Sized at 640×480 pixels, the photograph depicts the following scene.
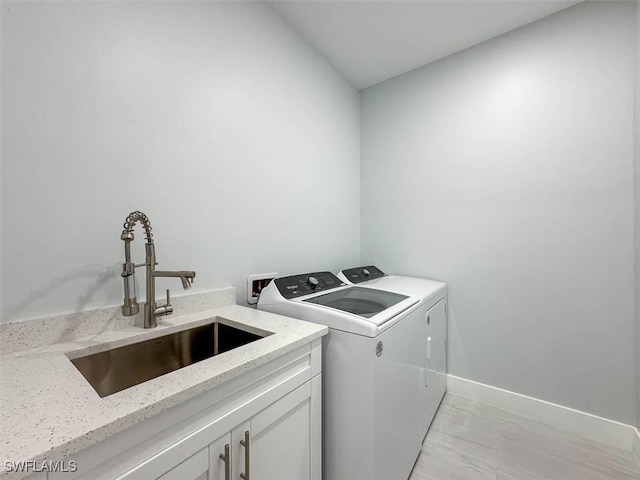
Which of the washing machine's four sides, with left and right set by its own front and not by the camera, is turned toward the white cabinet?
right

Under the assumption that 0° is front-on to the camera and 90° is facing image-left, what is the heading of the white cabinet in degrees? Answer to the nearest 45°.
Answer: approximately 315°

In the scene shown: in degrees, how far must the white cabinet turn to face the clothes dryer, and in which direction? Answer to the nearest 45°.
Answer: approximately 45° to its left

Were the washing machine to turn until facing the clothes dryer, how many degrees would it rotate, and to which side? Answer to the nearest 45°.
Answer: approximately 90° to its left

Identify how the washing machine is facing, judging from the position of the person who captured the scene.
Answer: facing the viewer and to the right of the viewer

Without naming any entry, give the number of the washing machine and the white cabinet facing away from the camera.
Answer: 0
